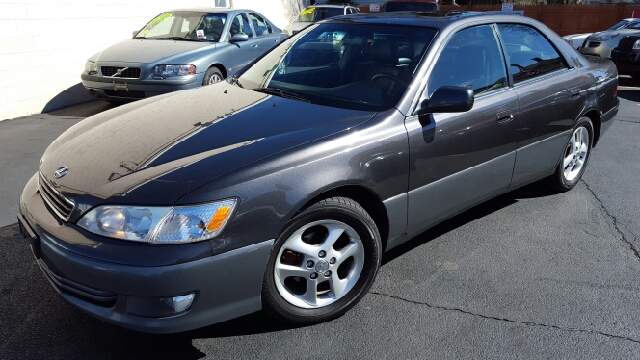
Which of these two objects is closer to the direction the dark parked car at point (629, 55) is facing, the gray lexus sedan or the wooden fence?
the gray lexus sedan

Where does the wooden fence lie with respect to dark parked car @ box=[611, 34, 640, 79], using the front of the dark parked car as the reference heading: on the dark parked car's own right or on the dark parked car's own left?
on the dark parked car's own right

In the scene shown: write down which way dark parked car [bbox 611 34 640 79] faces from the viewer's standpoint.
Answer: facing the viewer and to the left of the viewer

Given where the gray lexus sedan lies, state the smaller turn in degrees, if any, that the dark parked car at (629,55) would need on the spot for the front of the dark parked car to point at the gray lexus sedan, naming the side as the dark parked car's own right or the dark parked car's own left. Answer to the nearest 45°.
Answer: approximately 45° to the dark parked car's own left

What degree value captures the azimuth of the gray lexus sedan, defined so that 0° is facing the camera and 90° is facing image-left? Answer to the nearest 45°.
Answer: approximately 45°

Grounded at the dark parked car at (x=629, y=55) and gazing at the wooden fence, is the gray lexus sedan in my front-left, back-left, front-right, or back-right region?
back-left

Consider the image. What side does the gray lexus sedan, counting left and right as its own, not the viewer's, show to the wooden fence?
back

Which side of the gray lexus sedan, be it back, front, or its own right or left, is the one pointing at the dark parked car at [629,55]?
back

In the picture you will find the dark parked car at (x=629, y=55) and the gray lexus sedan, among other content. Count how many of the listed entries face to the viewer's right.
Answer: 0
